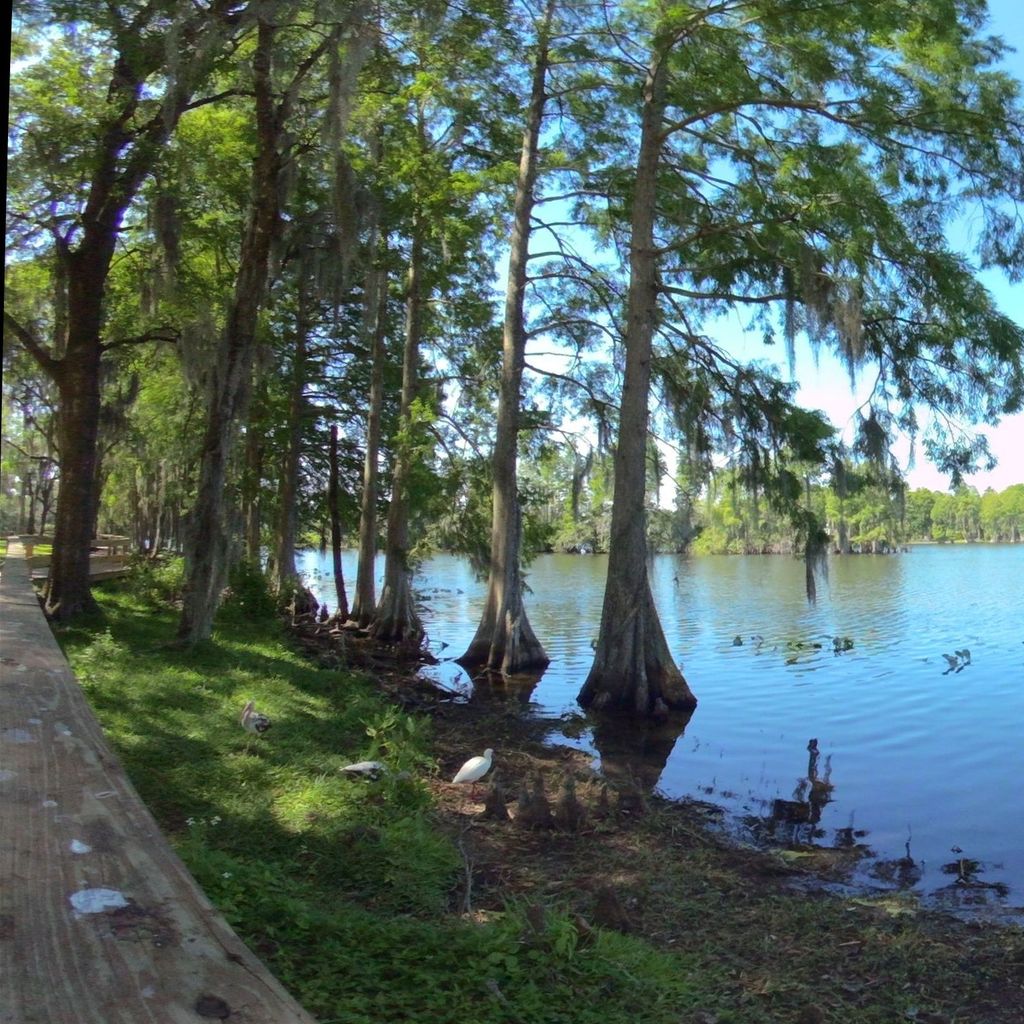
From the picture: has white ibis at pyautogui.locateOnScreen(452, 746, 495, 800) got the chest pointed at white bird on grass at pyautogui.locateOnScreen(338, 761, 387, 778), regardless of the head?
no

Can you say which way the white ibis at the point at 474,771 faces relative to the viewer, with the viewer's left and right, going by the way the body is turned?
facing to the right of the viewer

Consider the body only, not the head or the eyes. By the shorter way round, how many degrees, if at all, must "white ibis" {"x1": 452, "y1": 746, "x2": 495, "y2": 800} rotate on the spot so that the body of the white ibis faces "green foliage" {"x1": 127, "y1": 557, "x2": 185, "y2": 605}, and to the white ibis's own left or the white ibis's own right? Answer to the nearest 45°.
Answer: approximately 135° to the white ibis's own left

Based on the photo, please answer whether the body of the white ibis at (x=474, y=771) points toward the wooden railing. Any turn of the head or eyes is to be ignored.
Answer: no
